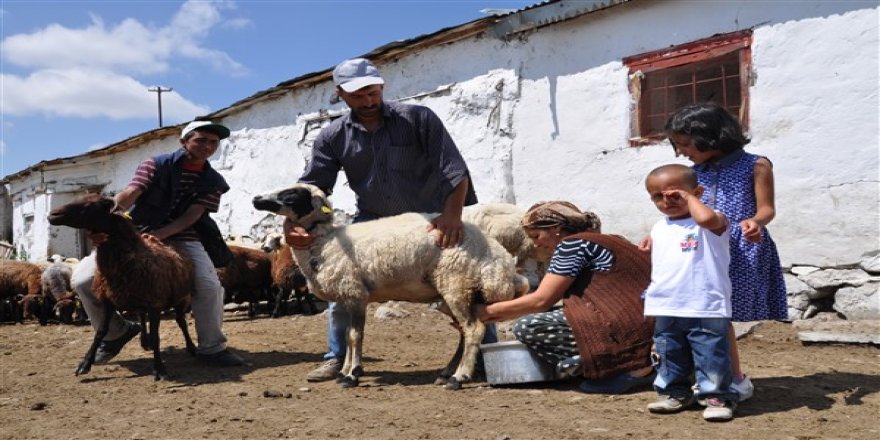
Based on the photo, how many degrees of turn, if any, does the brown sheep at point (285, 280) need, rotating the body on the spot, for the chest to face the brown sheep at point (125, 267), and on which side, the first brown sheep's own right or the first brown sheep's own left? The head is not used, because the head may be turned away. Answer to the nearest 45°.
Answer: approximately 45° to the first brown sheep's own left

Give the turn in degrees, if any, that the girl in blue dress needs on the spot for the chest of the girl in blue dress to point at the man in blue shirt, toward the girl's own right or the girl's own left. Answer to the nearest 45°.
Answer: approximately 45° to the girl's own right

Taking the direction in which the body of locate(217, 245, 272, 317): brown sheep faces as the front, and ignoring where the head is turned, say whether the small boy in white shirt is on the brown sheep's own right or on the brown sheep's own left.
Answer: on the brown sheep's own left

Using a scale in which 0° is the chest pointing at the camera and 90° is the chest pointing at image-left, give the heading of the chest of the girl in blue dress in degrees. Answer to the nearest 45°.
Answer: approximately 45°

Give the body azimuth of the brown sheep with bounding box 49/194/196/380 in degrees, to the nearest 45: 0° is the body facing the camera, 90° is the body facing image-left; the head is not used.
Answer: approximately 45°

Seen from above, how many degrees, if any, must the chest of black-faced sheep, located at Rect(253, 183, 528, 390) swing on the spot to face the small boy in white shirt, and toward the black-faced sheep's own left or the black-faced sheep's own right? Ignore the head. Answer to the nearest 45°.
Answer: approximately 135° to the black-faced sheep's own left

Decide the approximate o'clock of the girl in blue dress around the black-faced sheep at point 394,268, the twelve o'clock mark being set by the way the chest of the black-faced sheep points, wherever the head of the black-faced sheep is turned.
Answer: The girl in blue dress is roughly at 7 o'clock from the black-faced sheep.

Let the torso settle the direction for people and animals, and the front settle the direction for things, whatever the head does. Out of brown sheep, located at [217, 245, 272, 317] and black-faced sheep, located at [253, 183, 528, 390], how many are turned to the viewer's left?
2

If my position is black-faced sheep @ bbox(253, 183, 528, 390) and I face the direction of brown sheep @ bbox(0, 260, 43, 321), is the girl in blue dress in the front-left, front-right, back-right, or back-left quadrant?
back-right

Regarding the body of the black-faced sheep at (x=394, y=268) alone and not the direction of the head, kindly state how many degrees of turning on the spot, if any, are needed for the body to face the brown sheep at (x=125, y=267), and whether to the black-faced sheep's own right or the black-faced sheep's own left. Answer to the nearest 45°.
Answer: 0° — it already faces it

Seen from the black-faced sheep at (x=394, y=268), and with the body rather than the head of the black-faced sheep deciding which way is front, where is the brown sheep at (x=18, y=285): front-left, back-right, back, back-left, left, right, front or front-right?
front-right

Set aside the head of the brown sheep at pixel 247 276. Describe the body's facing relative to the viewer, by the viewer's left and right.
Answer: facing to the left of the viewer
